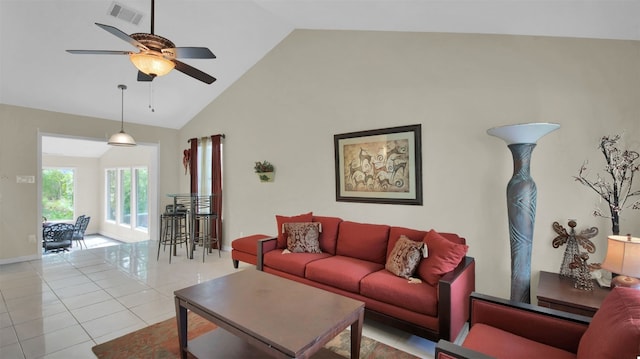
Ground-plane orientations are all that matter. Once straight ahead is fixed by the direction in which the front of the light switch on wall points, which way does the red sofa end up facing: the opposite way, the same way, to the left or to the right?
to the right

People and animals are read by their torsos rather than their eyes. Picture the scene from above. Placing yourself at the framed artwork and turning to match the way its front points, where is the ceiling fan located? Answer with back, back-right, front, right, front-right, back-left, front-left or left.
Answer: front

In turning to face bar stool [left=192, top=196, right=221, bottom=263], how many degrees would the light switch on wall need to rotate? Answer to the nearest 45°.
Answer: approximately 45° to its left

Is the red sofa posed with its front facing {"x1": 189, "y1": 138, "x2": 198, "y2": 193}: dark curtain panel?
no

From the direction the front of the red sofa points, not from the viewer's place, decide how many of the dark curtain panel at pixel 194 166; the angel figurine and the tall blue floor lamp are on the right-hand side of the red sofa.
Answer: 1

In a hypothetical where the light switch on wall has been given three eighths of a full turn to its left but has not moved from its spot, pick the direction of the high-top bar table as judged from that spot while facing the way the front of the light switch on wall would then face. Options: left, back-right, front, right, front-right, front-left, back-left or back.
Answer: right

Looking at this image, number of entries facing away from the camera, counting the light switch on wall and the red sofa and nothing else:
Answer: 0

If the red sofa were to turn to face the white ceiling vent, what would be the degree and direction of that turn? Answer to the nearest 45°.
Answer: approximately 45° to its right

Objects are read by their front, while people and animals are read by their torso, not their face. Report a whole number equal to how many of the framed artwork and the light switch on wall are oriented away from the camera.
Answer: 0

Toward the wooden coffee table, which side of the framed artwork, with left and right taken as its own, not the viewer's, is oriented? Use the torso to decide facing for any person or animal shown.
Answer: front

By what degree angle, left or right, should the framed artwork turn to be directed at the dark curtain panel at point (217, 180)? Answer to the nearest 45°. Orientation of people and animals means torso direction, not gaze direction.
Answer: approximately 90° to its right

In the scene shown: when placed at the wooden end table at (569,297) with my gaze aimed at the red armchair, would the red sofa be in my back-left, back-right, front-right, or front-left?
front-right

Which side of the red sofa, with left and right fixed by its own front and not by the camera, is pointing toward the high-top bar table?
right

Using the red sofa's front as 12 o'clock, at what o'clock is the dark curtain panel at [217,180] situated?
The dark curtain panel is roughly at 3 o'clock from the red sofa.

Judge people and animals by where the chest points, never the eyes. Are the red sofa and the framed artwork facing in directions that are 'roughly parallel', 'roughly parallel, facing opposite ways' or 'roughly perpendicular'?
roughly parallel

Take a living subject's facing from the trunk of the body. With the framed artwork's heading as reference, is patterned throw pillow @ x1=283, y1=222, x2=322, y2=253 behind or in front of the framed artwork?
in front

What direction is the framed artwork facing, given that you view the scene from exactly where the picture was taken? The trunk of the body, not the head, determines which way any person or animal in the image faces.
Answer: facing the viewer and to the left of the viewer

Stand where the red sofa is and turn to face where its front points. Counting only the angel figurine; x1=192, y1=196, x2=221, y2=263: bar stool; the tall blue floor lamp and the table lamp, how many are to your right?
1

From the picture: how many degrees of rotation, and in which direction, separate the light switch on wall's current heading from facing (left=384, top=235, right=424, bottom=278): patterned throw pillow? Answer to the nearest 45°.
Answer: approximately 45° to its left

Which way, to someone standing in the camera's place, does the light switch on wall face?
facing the viewer
